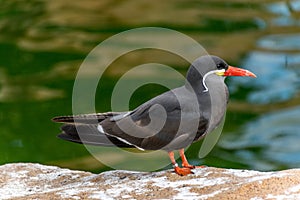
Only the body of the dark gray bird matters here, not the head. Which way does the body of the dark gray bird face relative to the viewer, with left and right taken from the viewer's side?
facing to the right of the viewer
